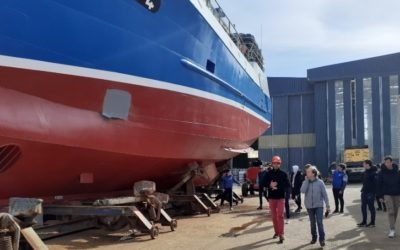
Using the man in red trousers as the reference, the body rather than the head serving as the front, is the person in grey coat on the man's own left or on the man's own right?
on the man's own left

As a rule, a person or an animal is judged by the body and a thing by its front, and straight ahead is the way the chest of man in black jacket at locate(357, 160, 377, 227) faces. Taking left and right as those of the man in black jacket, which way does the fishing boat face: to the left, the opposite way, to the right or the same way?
to the left

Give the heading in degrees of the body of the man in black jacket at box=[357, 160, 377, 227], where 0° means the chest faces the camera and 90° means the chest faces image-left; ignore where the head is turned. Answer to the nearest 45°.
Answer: approximately 90°

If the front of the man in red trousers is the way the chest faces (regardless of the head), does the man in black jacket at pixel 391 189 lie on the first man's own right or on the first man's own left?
on the first man's own left
